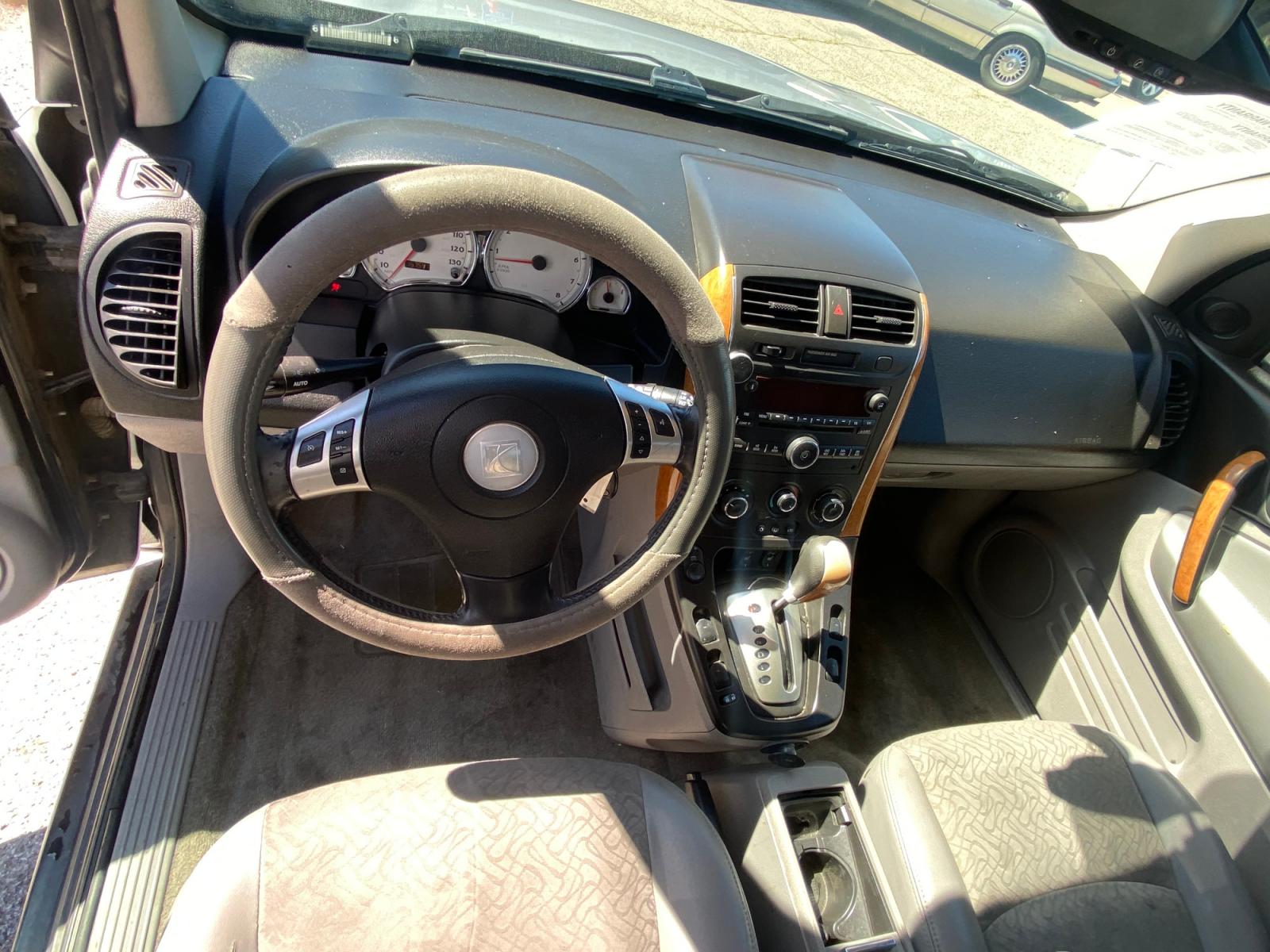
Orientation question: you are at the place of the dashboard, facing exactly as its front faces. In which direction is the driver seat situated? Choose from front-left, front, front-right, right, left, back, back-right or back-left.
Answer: front

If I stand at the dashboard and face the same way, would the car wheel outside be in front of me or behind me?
behind

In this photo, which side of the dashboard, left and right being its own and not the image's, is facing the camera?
front

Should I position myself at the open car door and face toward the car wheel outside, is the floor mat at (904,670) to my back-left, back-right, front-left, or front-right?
front-right

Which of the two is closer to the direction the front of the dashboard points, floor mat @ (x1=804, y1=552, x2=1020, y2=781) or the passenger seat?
the passenger seat

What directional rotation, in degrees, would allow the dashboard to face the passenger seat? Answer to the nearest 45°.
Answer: approximately 45° to its left

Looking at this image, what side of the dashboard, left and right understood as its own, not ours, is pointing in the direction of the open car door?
right
